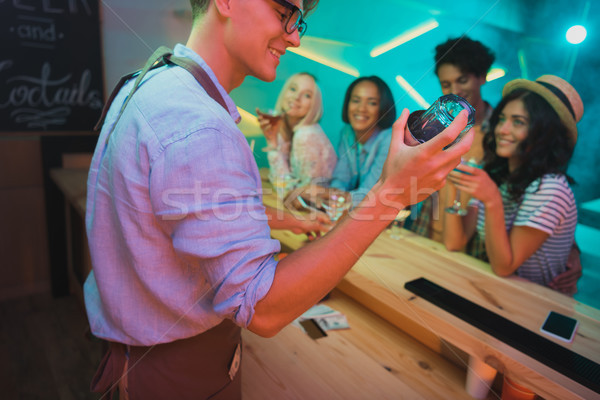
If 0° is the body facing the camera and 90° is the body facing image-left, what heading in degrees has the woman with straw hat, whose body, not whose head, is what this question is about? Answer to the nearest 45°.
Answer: approximately 45°

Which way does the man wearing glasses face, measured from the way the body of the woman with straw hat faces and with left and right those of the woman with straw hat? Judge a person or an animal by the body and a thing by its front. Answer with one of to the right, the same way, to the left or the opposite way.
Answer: the opposite way

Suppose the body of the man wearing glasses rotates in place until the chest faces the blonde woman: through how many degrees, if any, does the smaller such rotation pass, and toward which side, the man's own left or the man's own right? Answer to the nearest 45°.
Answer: approximately 90° to the man's own left

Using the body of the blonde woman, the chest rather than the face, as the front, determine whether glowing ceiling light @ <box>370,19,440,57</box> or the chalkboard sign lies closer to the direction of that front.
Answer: the chalkboard sign

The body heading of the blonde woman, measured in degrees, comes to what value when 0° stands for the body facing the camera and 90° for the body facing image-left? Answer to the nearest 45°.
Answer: approximately 45°

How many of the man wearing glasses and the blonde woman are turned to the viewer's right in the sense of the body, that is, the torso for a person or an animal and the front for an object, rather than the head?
1

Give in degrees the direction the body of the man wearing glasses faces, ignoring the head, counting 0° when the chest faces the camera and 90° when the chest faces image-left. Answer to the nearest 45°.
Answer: approximately 270°

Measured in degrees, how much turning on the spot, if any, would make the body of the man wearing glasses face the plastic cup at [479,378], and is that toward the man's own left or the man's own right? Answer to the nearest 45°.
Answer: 0° — they already face it
